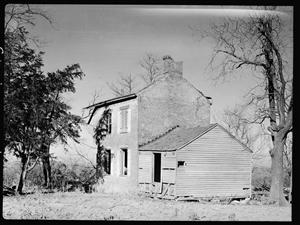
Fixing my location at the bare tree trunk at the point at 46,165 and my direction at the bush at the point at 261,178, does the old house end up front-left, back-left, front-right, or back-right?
front-left

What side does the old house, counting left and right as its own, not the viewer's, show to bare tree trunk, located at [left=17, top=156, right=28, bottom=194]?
front

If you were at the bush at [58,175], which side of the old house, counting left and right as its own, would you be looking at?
front

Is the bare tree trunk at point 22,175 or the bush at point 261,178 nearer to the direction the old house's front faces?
the bare tree trunk

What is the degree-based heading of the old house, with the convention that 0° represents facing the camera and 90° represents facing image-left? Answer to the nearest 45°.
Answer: approximately 45°
